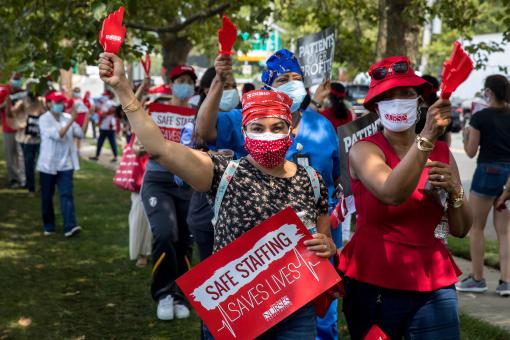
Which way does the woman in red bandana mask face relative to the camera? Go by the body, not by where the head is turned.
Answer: toward the camera
